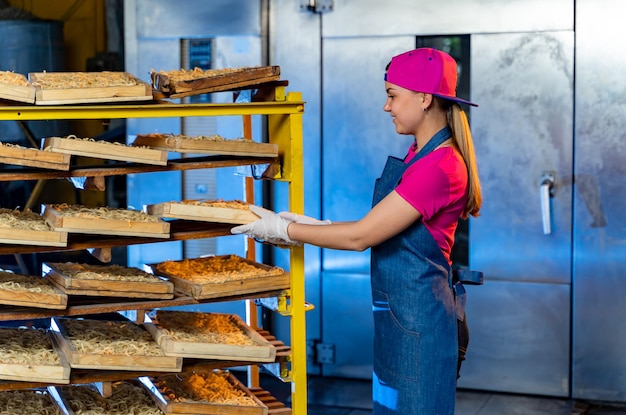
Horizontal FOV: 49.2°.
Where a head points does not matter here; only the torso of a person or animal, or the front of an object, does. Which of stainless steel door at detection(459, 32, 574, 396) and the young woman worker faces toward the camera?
the stainless steel door

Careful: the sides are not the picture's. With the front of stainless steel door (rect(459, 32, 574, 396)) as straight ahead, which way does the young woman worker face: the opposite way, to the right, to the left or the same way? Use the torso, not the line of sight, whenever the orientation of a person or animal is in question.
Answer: to the right

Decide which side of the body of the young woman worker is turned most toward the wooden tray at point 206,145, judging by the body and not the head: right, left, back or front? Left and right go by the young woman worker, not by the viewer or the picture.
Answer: front

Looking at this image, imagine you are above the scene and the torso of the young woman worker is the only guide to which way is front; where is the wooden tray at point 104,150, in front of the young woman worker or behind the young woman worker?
in front

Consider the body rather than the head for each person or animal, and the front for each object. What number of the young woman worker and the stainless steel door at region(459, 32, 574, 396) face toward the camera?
1

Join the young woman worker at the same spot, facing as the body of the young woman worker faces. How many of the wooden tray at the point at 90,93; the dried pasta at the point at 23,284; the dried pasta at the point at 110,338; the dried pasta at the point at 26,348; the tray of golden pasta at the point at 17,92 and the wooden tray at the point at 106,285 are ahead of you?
6

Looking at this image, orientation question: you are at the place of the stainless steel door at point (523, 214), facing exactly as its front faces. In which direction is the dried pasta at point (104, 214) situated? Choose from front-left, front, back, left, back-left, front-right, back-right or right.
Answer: front-right

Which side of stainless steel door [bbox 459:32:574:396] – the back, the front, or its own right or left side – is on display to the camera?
front

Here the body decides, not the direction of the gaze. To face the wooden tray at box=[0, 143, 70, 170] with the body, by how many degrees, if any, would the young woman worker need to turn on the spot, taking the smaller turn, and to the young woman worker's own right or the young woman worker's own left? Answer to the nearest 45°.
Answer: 0° — they already face it

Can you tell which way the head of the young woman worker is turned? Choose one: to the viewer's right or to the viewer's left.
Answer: to the viewer's left

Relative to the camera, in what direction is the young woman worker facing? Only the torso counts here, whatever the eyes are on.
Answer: to the viewer's left

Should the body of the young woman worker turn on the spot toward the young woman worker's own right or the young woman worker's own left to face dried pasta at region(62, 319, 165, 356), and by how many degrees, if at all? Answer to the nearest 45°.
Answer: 0° — they already face it

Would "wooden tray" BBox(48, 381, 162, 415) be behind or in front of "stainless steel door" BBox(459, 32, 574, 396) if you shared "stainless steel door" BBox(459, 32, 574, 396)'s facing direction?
in front

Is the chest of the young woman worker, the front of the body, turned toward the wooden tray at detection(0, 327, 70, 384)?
yes

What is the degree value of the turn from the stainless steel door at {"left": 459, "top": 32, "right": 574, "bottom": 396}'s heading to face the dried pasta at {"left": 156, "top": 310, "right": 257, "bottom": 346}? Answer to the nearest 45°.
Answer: approximately 45° to its right
